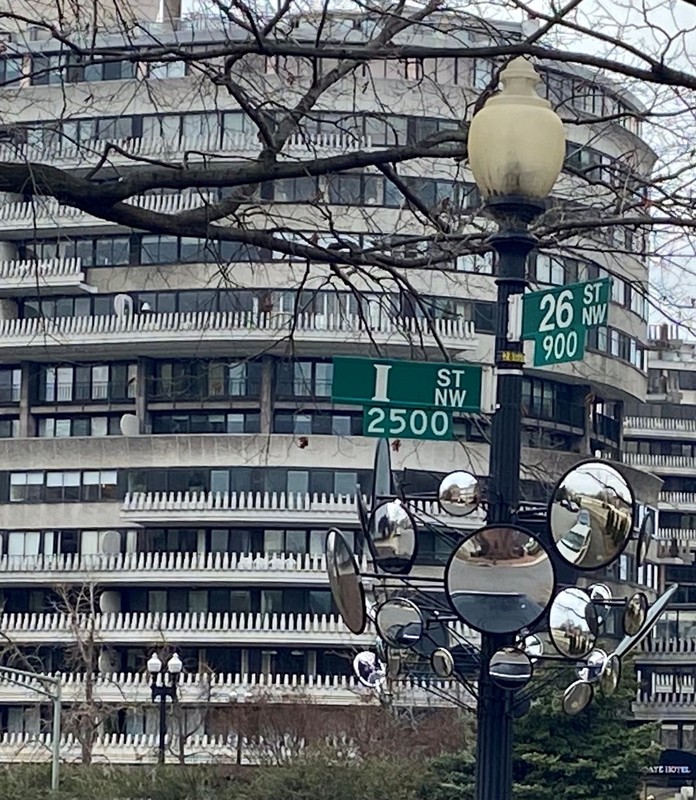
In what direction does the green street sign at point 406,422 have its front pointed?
toward the camera

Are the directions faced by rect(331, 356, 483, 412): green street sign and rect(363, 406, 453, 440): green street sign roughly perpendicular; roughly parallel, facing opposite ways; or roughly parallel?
roughly parallel

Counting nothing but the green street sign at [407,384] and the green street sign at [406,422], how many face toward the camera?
2
